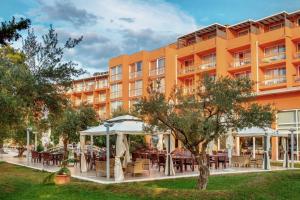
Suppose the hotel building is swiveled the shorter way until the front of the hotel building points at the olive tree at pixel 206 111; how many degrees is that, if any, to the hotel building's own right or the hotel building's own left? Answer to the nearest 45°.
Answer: approximately 45° to the hotel building's own left

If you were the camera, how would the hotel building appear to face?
facing the viewer and to the left of the viewer

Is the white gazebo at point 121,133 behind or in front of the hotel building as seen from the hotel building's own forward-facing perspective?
in front

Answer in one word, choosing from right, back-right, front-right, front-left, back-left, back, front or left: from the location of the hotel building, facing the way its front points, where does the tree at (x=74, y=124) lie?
front

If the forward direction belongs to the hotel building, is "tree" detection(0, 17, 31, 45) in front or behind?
in front

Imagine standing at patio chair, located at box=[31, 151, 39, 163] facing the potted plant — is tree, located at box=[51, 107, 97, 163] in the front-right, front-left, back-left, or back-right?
front-left

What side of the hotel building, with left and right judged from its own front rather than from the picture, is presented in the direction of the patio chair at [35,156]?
front
